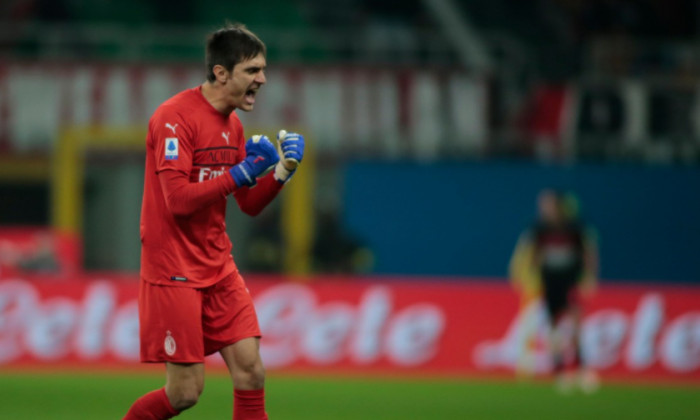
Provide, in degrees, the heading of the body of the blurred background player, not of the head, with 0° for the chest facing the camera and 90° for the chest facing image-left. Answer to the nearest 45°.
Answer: approximately 0°

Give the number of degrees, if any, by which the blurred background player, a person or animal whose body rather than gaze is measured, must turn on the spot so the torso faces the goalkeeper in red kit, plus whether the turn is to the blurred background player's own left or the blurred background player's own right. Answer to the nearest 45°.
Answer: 0° — they already face them

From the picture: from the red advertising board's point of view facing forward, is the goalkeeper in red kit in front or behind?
in front

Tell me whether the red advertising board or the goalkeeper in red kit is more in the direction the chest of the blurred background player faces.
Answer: the goalkeeper in red kit

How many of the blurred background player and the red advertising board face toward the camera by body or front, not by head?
2

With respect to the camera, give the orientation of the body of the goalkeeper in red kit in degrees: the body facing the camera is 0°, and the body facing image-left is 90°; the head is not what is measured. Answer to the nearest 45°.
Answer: approximately 315°

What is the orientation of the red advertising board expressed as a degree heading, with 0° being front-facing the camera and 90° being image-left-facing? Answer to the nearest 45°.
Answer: approximately 0°

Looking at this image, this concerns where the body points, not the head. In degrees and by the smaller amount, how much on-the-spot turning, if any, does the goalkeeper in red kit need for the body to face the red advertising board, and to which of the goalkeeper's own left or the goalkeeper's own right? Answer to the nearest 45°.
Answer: approximately 135° to the goalkeeper's own left
